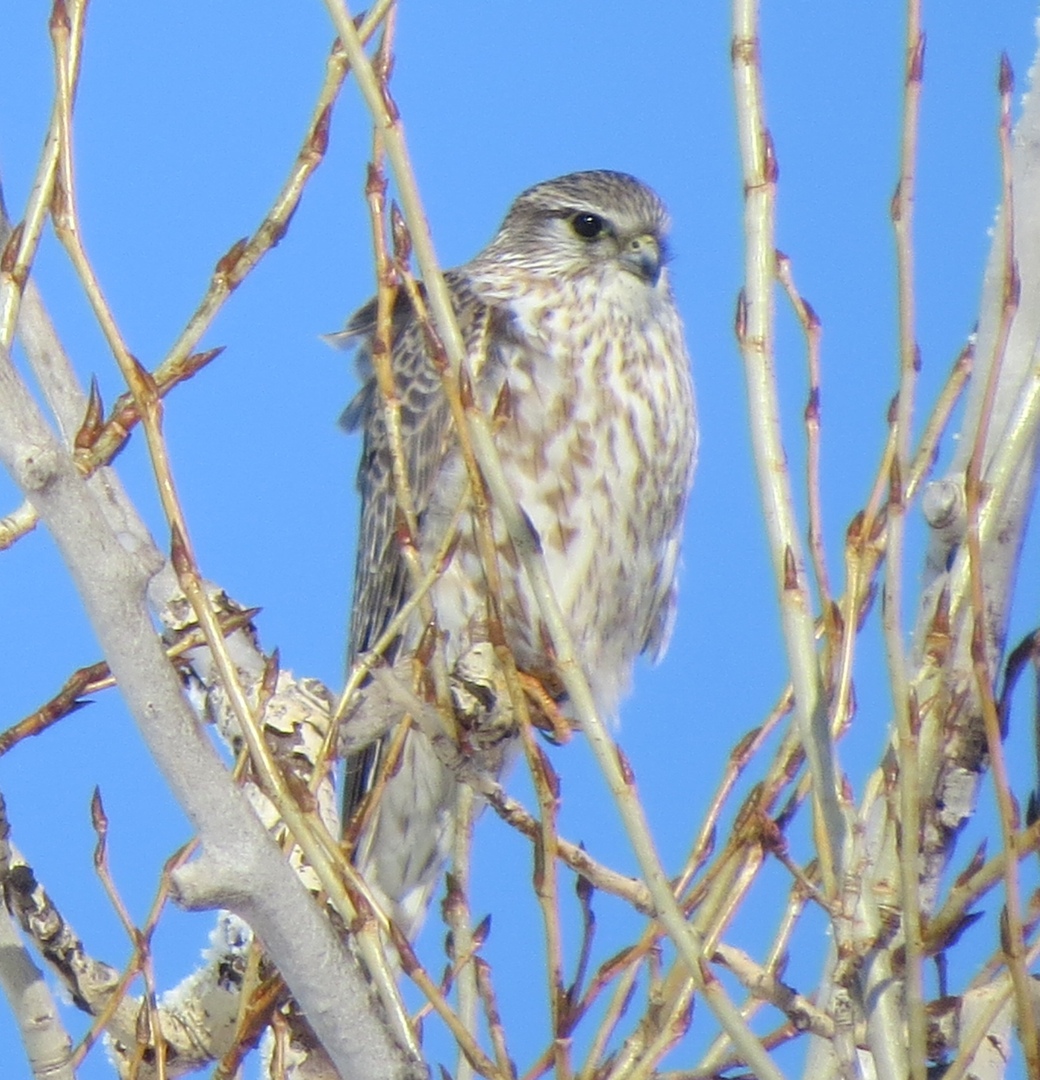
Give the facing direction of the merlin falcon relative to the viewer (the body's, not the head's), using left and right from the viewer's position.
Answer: facing the viewer and to the right of the viewer
